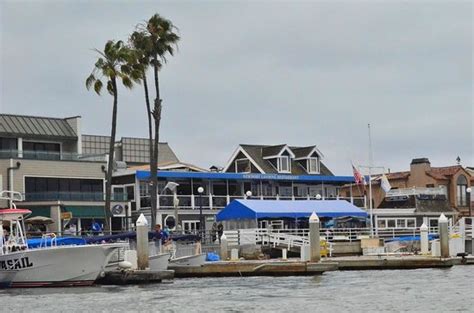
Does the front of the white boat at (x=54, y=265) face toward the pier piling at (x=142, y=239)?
yes

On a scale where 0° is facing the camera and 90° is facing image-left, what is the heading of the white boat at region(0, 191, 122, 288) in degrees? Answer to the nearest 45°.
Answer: approximately 270°

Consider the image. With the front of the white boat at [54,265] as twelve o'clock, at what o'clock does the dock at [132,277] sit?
The dock is roughly at 12 o'clock from the white boat.
